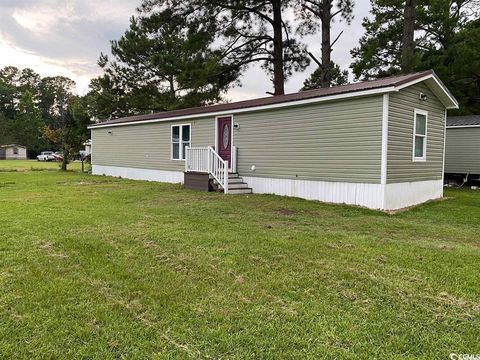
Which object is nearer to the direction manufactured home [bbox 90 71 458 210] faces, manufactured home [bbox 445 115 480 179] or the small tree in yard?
the small tree in yard

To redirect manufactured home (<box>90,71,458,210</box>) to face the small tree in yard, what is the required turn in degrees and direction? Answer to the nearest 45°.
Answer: approximately 90° to its right

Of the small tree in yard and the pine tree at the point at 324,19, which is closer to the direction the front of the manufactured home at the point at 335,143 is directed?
the small tree in yard

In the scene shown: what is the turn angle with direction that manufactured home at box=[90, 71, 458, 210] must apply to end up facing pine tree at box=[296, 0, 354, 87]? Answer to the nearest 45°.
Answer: approximately 135° to its right

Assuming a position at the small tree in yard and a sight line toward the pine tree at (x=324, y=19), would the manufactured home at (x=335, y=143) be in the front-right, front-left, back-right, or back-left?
front-right

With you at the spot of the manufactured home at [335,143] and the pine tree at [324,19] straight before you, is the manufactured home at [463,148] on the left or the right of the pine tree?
right

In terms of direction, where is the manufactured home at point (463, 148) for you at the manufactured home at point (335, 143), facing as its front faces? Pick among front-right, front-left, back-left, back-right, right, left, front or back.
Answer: back

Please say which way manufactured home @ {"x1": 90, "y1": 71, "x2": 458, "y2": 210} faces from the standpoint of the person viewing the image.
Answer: facing the viewer and to the left of the viewer
